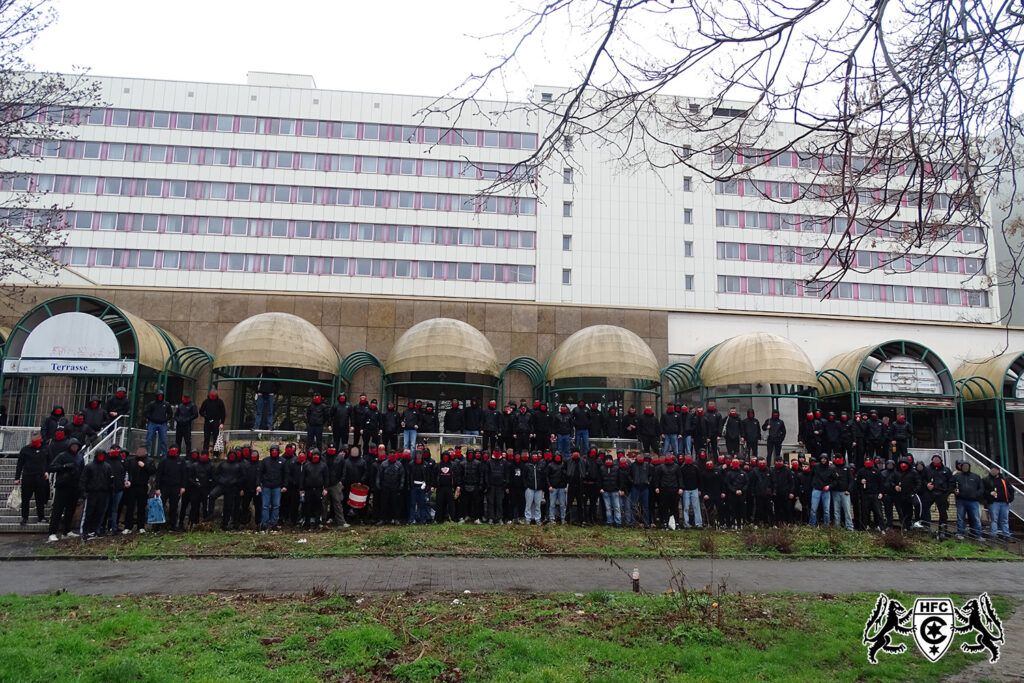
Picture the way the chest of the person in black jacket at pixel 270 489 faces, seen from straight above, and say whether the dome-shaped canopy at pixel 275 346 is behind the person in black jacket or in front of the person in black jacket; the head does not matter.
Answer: behind

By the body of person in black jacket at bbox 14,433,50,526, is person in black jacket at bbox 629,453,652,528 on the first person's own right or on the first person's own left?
on the first person's own left

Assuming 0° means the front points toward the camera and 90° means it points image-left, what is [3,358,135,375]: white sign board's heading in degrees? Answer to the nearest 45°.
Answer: approximately 0°

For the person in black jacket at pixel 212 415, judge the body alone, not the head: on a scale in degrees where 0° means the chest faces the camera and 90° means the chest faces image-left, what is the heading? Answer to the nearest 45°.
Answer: approximately 0°

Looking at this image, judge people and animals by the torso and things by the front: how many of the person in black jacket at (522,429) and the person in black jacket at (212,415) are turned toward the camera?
2

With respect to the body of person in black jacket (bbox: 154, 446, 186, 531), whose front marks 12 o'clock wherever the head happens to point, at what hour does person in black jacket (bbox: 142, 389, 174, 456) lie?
person in black jacket (bbox: 142, 389, 174, 456) is roughly at 6 o'clock from person in black jacket (bbox: 154, 446, 186, 531).

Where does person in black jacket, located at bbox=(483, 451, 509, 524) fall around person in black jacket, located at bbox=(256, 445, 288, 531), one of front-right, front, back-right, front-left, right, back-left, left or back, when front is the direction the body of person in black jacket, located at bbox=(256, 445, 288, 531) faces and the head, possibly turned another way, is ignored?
left
